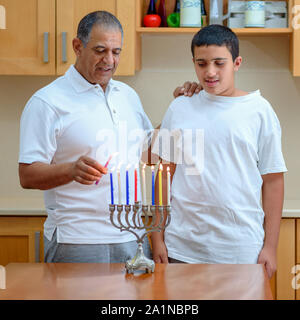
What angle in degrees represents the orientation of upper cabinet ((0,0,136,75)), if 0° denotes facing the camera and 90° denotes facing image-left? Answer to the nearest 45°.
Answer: approximately 0°

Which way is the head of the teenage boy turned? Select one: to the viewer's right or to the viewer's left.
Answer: to the viewer's left

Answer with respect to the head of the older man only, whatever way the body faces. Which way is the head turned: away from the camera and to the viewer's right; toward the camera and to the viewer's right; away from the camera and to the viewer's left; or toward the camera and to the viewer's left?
toward the camera and to the viewer's right

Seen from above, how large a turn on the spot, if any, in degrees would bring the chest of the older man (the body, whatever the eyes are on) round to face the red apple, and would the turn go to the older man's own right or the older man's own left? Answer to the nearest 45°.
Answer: approximately 135° to the older man's own left

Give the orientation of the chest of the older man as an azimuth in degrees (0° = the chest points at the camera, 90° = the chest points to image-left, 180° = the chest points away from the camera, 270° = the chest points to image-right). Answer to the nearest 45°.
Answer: approximately 315°

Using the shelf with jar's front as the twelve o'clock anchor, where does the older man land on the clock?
The older man is roughly at 1 o'clock from the shelf with jar.

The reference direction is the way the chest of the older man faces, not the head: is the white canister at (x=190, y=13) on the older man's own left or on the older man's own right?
on the older man's own left

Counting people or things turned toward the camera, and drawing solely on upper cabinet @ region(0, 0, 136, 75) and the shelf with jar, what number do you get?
2

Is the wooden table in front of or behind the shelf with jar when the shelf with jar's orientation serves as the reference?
in front

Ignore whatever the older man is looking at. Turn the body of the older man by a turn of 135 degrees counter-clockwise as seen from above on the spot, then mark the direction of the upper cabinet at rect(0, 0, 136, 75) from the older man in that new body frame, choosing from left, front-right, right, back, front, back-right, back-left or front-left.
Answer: front

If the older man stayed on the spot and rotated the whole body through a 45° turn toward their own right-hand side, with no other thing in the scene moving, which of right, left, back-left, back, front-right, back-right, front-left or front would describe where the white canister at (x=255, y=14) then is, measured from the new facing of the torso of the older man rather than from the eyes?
back-left
